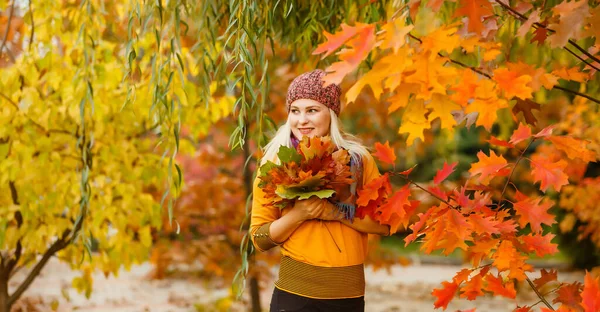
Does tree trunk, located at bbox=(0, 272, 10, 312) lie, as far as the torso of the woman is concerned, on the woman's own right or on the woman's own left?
on the woman's own right

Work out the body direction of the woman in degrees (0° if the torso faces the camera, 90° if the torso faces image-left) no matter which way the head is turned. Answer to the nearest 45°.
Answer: approximately 0°

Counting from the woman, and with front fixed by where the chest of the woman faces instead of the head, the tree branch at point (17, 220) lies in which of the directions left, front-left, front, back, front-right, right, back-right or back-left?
back-right
